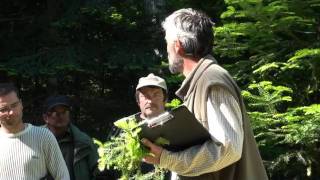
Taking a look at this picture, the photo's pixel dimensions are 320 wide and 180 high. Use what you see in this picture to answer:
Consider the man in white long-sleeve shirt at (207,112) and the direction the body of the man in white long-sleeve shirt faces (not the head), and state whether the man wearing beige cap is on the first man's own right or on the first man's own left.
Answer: on the first man's own right

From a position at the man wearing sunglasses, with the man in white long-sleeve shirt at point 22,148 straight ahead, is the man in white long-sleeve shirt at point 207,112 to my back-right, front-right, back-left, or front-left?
front-left

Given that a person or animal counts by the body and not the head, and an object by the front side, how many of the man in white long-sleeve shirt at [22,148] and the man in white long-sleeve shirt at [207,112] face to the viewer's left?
1

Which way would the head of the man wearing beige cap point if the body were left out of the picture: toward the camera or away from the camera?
toward the camera

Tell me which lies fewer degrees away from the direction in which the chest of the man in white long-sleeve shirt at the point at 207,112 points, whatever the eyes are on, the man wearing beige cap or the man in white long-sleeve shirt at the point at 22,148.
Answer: the man in white long-sleeve shirt

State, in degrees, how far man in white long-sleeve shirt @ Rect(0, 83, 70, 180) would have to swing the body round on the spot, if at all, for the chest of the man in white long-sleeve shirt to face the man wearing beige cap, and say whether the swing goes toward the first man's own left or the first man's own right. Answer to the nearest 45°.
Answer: approximately 90° to the first man's own left

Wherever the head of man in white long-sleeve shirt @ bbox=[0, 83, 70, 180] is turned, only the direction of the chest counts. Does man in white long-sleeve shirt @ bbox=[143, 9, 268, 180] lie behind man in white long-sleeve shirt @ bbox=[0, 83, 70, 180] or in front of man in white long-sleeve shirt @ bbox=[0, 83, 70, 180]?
in front

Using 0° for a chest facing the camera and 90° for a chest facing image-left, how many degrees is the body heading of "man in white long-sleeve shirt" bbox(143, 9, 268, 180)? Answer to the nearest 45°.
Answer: approximately 90°

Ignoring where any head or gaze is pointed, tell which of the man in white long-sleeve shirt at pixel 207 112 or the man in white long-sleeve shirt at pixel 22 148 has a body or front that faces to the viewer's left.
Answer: the man in white long-sleeve shirt at pixel 207 112

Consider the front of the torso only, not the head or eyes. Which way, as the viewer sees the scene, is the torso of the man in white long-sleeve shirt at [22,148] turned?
toward the camera

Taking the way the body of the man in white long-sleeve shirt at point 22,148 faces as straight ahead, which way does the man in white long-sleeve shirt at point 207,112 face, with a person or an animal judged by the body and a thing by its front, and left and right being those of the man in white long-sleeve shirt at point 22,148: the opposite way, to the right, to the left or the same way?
to the right

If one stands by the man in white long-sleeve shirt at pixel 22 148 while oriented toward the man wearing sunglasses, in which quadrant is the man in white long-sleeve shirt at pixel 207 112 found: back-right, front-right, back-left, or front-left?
back-right

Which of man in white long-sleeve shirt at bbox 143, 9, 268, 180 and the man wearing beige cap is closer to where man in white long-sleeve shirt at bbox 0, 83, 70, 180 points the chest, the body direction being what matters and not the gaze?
the man in white long-sleeve shirt

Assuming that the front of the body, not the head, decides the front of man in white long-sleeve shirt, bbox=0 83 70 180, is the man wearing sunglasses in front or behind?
behind

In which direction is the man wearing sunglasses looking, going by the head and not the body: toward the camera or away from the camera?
toward the camera
